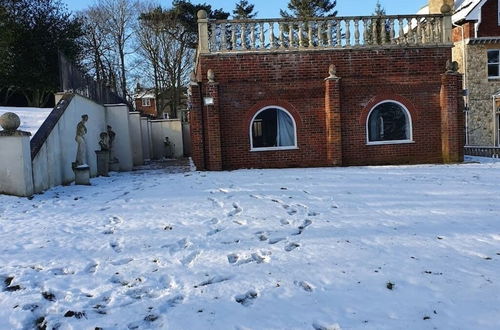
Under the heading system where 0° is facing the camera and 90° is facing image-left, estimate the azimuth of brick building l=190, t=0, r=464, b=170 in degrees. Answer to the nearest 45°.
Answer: approximately 0°

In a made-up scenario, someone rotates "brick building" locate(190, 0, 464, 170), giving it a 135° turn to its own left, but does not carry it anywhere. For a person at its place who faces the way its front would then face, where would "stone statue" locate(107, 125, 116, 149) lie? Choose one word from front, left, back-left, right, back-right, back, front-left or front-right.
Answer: back-left

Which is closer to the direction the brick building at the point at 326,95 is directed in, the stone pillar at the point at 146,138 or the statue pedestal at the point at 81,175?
the statue pedestal

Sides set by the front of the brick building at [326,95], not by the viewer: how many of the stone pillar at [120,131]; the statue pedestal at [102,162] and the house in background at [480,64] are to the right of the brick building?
2

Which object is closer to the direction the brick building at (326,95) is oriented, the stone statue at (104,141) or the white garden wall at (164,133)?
the stone statue

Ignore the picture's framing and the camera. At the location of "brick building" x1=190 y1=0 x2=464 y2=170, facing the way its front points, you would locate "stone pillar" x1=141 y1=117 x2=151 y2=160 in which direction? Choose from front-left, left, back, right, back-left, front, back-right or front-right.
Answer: back-right

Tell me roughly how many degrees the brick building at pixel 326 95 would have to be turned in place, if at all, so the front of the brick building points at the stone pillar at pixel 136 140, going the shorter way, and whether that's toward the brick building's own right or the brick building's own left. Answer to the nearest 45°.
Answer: approximately 135° to the brick building's own right

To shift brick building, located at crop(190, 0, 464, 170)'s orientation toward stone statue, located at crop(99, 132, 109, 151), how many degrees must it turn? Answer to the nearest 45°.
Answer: approximately 90° to its right

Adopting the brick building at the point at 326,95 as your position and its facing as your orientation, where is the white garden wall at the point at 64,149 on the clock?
The white garden wall is roughly at 2 o'clock from the brick building.

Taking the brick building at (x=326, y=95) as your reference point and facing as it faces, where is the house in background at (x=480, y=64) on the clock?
The house in background is roughly at 7 o'clock from the brick building.

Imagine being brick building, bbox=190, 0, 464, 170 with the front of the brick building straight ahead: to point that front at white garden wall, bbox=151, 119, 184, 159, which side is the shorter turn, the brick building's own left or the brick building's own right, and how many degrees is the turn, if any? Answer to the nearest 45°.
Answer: approximately 135° to the brick building's own right

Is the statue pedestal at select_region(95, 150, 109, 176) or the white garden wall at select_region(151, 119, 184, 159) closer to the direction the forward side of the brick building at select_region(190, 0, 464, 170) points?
the statue pedestal

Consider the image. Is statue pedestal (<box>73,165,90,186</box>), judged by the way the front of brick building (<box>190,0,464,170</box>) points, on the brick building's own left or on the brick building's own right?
on the brick building's own right

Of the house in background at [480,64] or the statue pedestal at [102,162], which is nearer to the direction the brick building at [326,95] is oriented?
the statue pedestal
